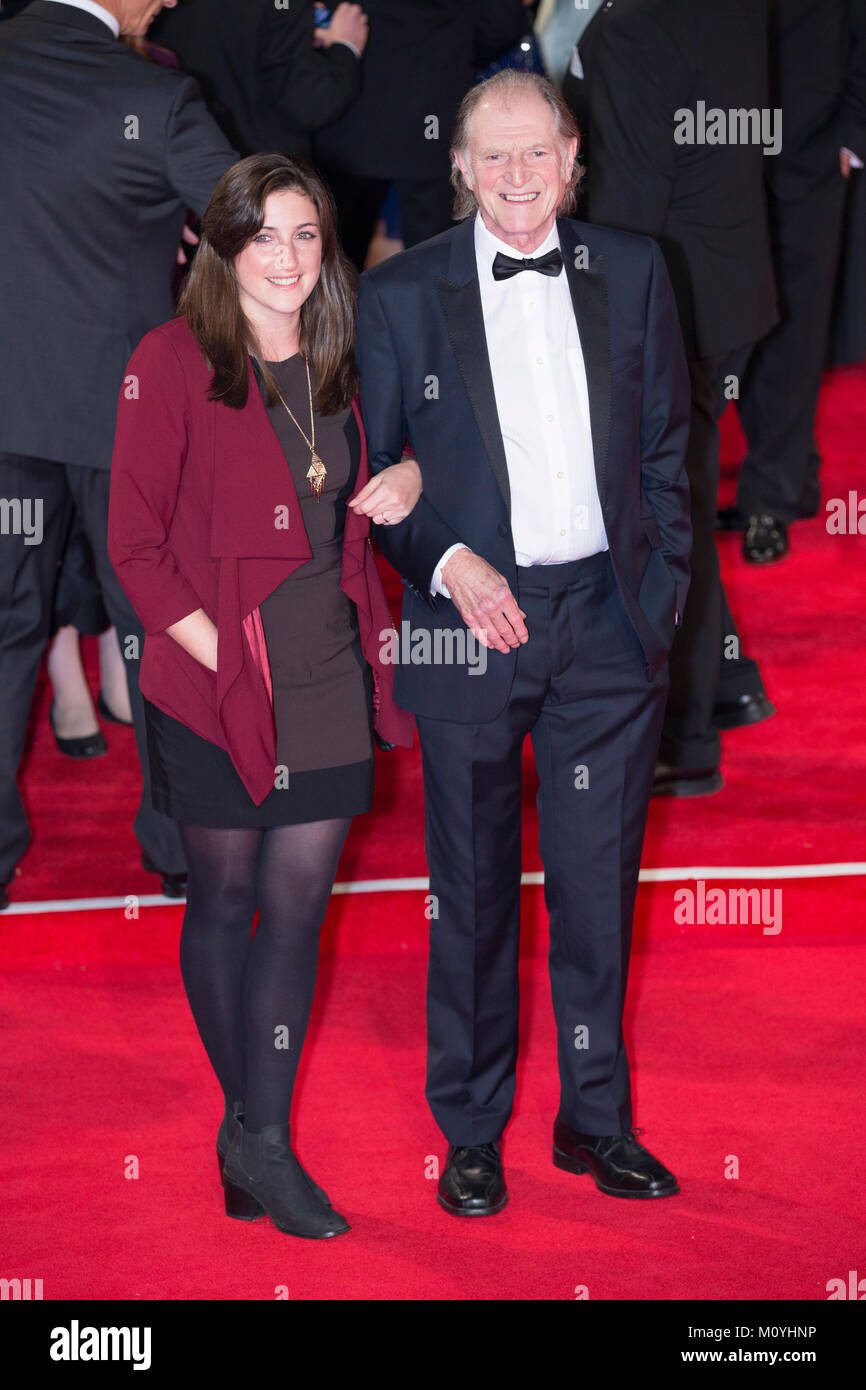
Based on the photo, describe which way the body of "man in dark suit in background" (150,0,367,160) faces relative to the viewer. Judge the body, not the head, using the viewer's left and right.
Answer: facing away from the viewer and to the right of the viewer

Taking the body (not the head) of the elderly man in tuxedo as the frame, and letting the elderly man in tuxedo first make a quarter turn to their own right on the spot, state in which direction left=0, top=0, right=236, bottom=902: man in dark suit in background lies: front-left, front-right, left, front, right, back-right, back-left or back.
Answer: front-right

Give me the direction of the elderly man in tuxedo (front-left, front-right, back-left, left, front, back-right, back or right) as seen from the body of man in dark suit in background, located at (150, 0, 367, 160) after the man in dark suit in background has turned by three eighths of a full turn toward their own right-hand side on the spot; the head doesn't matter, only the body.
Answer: front

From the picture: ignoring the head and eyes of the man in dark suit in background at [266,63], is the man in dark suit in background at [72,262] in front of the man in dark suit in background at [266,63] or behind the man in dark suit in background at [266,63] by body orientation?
behind

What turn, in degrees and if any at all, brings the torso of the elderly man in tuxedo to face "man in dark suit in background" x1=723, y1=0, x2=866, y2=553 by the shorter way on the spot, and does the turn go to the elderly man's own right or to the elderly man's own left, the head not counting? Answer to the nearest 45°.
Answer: approximately 180°

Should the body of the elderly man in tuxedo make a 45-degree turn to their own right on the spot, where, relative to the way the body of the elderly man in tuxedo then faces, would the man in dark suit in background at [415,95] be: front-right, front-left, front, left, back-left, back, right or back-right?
back-right

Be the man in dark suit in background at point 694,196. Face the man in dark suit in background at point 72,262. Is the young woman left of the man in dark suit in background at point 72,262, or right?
left

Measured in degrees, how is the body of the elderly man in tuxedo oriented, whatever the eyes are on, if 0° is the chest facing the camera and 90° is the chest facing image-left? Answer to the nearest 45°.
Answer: approximately 0°
